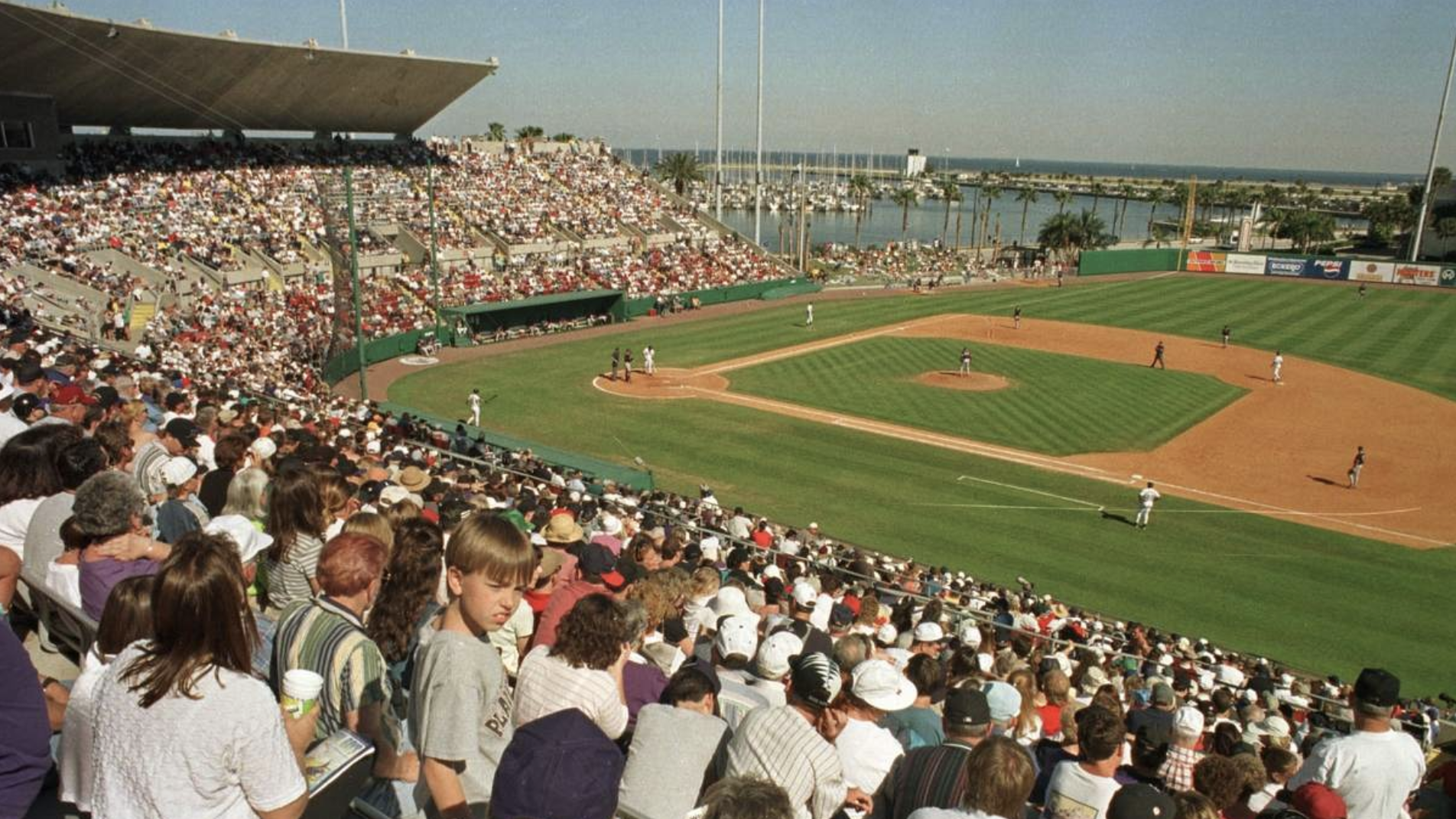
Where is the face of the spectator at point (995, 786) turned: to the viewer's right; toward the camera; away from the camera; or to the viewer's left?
away from the camera

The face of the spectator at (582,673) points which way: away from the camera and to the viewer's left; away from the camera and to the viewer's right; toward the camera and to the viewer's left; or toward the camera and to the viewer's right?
away from the camera and to the viewer's right

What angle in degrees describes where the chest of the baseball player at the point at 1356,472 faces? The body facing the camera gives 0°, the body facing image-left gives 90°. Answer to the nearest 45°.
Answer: approximately 90°

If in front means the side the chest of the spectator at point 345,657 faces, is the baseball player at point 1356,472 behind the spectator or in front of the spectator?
in front

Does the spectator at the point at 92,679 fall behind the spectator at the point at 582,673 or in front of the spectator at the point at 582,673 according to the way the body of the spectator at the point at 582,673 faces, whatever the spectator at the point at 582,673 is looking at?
behind

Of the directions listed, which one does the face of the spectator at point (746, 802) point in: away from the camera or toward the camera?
away from the camera

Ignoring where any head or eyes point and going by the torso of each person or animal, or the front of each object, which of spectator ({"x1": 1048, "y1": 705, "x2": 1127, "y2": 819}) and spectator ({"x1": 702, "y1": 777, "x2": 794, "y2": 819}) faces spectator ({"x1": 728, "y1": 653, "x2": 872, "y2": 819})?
spectator ({"x1": 702, "y1": 777, "x2": 794, "y2": 819})

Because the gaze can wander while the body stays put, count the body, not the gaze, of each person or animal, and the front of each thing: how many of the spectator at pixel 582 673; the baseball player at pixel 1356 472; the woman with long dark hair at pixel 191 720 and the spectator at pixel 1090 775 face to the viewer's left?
1

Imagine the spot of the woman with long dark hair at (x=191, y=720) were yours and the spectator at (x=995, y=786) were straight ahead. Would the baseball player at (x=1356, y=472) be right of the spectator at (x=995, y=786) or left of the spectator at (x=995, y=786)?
left

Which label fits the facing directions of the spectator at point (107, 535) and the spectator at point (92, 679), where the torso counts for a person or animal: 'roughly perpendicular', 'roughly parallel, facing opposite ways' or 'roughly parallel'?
roughly parallel

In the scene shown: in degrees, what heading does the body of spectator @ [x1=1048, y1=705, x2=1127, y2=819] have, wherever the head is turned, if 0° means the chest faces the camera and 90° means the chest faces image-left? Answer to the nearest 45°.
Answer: approximately 225°

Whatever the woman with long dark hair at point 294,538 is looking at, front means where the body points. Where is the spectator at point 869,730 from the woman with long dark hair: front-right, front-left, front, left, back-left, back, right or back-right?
right

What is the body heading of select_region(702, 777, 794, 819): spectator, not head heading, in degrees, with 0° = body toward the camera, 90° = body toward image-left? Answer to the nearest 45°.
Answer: approximately 180°

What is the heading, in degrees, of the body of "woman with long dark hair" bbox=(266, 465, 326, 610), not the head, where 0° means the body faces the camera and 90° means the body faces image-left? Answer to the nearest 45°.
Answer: approximately 225°
